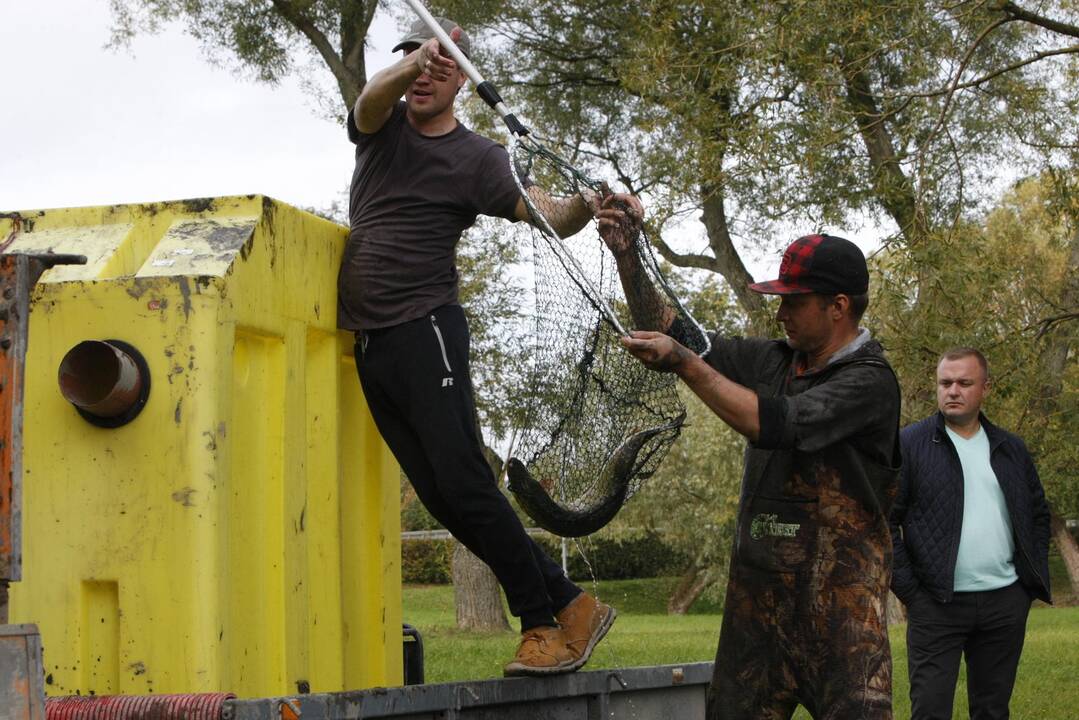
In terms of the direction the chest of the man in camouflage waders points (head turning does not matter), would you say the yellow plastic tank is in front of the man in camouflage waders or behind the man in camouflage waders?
in front

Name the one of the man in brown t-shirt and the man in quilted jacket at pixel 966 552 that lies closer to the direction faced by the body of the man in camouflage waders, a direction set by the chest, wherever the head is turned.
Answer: the man in brown t-shirt

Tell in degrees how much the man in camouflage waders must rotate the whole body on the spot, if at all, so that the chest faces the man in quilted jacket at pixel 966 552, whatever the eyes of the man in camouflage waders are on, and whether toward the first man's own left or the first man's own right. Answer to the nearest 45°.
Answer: approximately 135° to the first man's own right

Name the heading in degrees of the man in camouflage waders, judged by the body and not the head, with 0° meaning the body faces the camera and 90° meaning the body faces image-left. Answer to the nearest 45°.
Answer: approximately 45°

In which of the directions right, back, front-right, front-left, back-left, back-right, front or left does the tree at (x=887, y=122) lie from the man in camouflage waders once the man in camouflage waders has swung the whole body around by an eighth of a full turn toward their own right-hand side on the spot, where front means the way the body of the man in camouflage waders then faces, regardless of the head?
right

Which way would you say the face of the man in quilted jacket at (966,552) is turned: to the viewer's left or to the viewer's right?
to the viewer's left

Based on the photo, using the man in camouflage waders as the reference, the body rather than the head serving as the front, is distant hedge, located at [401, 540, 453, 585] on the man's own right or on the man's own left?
on the man's own right

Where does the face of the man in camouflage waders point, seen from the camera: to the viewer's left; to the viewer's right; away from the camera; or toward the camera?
to the viewer's left

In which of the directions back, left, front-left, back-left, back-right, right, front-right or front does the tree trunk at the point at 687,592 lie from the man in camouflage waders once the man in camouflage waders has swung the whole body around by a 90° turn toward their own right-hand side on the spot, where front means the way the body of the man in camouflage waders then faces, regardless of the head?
front-right
